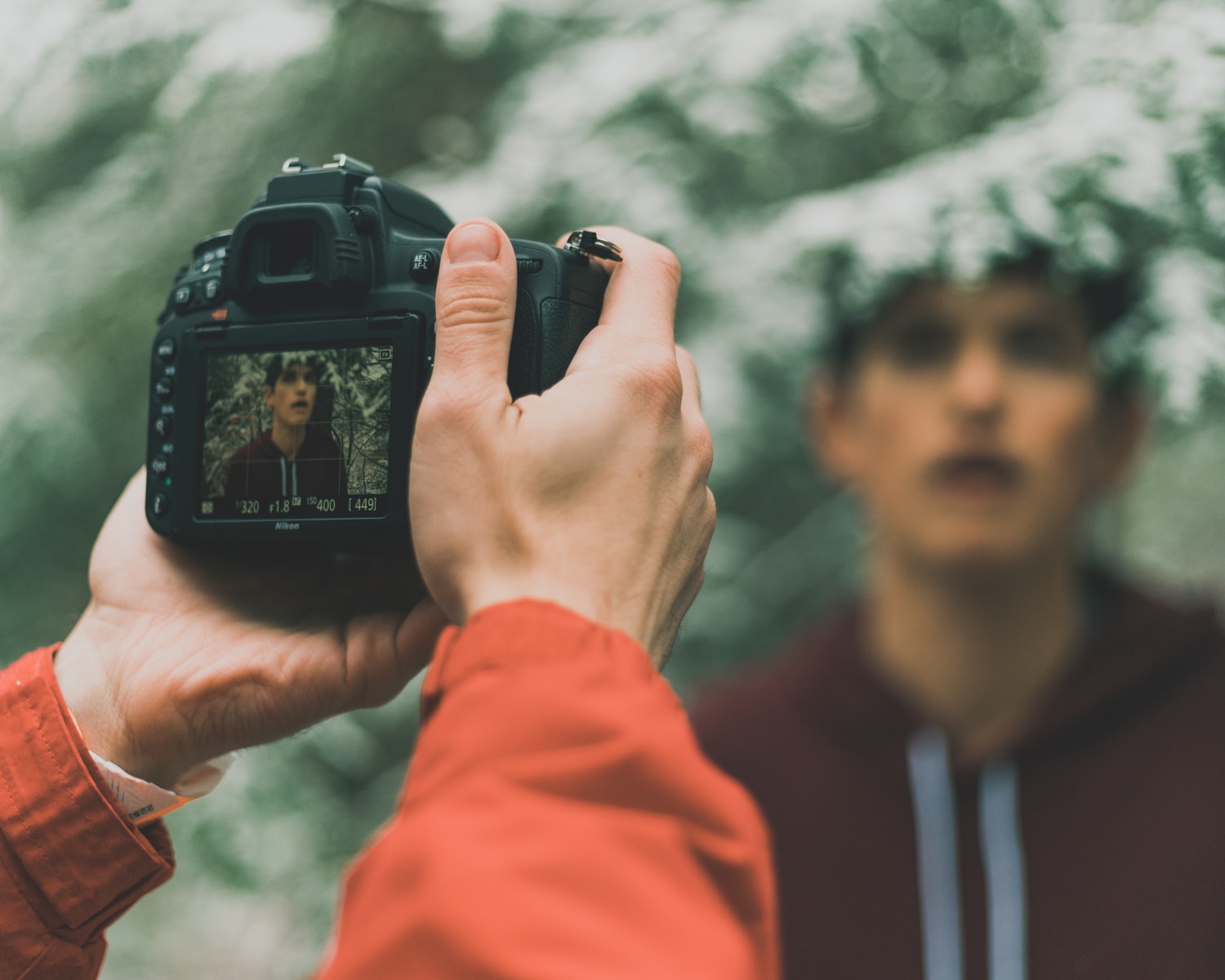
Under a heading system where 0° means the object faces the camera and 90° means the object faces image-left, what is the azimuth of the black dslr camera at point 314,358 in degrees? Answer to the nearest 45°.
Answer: approximately 225°
